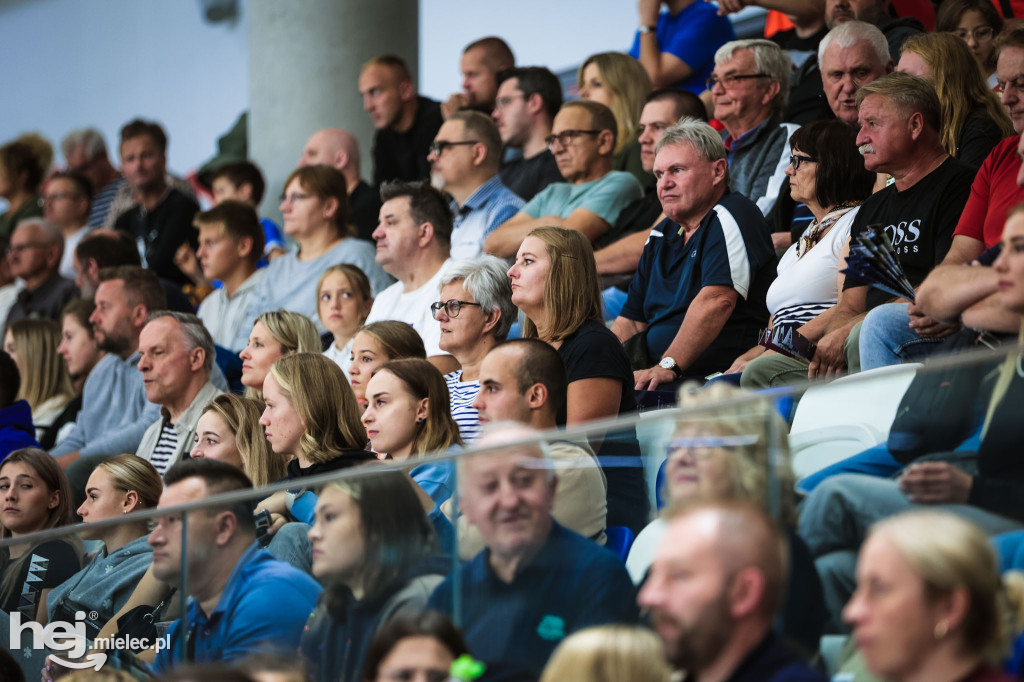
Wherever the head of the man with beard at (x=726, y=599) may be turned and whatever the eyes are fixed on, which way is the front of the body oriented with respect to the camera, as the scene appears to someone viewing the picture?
to the viewer's left

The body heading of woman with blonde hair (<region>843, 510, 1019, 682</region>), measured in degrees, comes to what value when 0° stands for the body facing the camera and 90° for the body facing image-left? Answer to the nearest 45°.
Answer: approximately 90°

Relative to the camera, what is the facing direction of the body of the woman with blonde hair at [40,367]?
to the viewer's left

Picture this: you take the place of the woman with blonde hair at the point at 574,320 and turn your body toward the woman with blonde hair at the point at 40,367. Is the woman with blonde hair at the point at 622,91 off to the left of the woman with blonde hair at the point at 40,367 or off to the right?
right

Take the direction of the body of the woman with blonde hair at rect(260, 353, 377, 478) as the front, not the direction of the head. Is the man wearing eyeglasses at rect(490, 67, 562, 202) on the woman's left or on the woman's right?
on the woman's right

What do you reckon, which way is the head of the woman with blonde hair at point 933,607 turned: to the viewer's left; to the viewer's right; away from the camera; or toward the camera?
to the viewer's left

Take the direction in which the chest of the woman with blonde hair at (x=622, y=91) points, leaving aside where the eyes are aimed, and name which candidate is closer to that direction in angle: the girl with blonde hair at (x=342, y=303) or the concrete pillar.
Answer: the girl with blonde hair

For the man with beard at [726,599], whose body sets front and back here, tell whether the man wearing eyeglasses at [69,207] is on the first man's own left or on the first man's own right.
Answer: on the first man's own right

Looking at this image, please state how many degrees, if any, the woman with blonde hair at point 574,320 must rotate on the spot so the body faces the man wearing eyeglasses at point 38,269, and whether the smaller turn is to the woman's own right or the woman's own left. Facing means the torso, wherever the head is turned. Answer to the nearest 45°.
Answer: approximately 45° to the woman's own right

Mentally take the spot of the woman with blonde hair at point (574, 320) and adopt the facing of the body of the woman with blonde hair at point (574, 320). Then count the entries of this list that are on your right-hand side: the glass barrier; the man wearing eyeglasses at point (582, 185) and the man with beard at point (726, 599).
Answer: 1

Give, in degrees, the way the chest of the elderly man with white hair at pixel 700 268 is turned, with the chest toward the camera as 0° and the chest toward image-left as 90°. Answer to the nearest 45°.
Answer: approximately 45°

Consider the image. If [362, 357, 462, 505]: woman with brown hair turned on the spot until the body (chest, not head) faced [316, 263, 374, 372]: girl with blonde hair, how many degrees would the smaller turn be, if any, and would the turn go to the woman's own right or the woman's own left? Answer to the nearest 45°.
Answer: approximately 90° to the woman's own right
